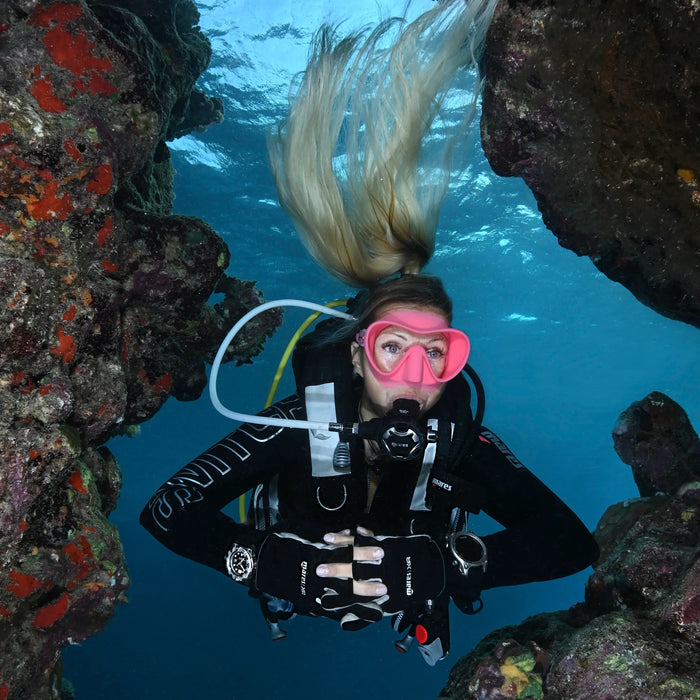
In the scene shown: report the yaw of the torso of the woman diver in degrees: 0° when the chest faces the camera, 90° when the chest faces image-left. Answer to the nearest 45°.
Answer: approximately 0°

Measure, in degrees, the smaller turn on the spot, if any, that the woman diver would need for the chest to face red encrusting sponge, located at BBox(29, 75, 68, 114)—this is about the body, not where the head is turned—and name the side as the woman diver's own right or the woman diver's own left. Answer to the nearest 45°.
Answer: approximately 90° to the woman diver's own right

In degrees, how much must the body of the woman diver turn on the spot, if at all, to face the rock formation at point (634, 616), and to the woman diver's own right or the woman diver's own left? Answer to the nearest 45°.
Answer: approximately 45° to the woman diver's own left

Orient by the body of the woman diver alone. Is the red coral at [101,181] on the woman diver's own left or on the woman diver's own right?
on the woman diver's own right

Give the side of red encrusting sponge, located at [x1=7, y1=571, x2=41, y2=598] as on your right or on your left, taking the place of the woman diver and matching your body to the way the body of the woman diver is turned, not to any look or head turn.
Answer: on your right

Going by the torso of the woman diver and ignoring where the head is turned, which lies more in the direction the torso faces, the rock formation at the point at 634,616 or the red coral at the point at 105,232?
the rock formation

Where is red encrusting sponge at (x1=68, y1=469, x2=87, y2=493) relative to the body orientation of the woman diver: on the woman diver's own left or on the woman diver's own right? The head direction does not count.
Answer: on the woman diver's own right
